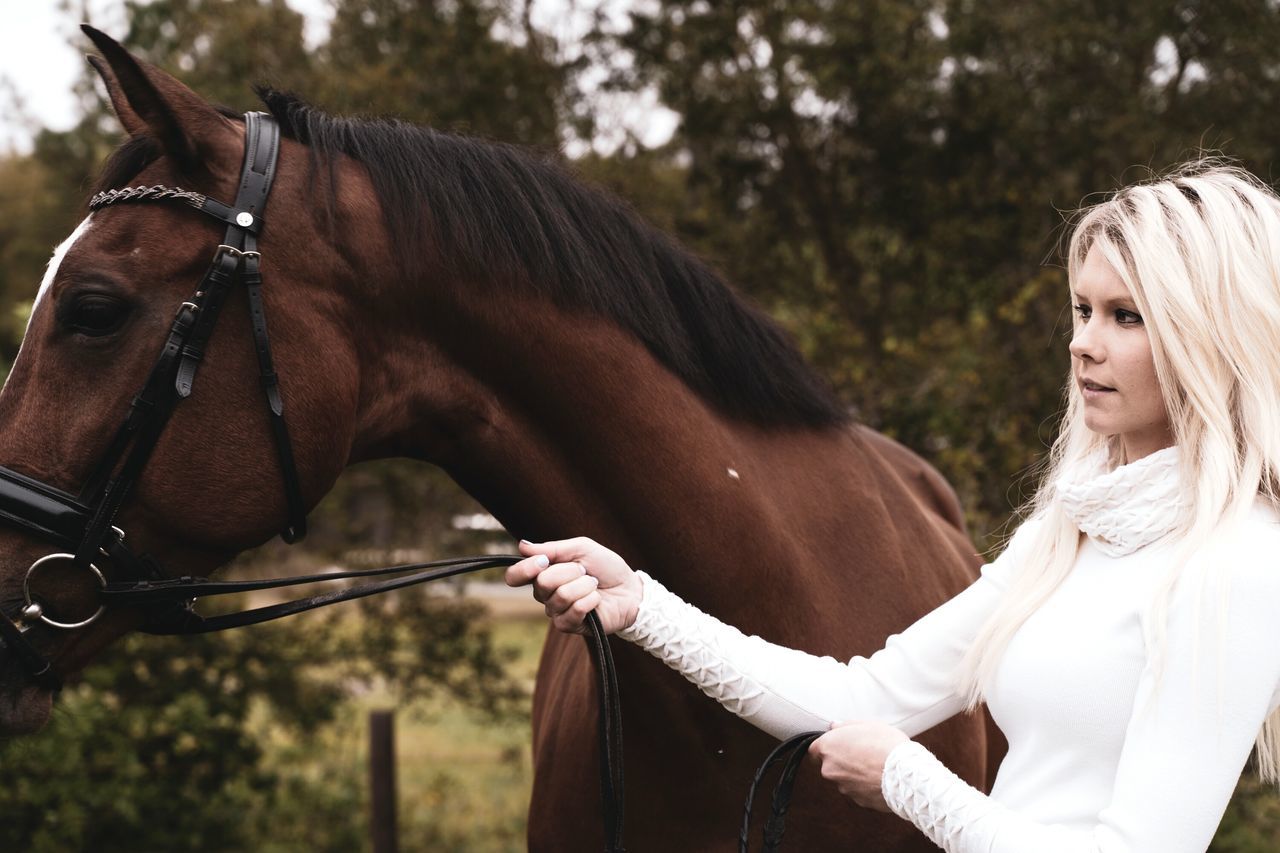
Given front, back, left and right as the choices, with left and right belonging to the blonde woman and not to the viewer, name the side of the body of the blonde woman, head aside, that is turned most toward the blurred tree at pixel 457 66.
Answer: right

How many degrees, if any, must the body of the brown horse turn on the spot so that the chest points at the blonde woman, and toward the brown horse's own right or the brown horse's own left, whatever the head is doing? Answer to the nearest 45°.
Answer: approximately 135° to the brown horse's own left

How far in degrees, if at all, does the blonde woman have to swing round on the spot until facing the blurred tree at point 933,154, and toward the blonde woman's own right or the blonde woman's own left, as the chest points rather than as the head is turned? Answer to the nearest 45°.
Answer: approximately 135° to the blonde woman's own right

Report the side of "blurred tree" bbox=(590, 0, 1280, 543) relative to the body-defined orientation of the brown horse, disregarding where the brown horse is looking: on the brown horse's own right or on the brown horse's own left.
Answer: on the brown horse's own right

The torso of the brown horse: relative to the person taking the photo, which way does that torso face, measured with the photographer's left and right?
facing to the left of the viewer

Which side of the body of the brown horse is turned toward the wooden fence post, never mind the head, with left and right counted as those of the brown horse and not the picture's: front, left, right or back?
right

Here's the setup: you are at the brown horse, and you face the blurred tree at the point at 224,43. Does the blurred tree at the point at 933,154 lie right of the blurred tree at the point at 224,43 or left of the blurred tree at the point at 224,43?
right

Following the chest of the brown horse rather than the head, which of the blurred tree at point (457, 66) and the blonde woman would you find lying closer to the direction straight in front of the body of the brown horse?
the blurred tree
